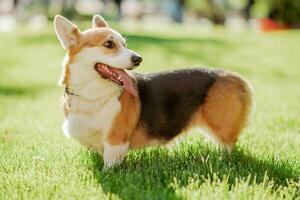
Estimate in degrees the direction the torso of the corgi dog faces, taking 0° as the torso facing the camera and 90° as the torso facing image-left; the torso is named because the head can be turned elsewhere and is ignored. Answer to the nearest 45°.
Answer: approximately 45°

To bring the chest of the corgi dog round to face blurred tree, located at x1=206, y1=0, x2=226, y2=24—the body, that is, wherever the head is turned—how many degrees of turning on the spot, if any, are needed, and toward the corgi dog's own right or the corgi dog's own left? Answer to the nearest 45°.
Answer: approximately 135° to the corgi dog's own right

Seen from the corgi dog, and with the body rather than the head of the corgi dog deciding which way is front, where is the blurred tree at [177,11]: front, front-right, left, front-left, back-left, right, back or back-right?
back-right

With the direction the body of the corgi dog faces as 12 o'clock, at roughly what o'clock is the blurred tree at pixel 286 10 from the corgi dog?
The blurred tree is roughly at 5 o'clock from the corgi dog.
